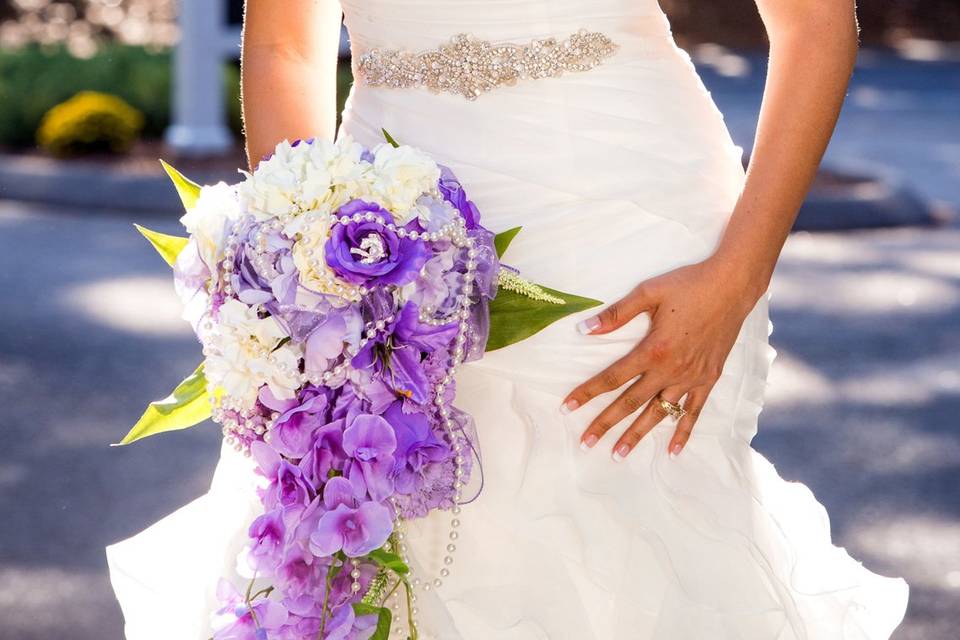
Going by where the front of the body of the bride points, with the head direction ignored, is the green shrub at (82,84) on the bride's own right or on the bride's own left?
on the bride's own right

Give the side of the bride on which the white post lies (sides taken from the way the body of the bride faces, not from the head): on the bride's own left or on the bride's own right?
on the bride's own right

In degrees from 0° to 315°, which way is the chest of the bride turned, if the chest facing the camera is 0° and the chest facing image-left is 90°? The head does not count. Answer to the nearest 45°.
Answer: approximately 45°
